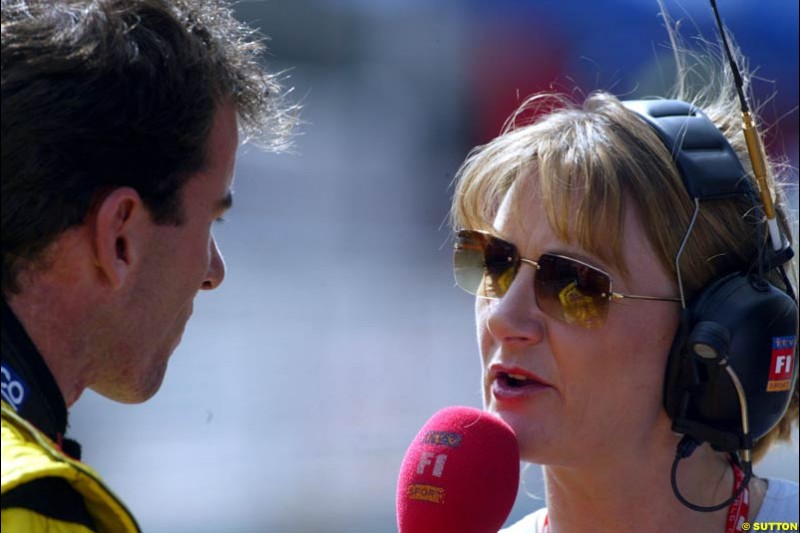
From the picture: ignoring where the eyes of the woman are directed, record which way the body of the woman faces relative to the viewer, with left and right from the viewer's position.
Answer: facing the viewer and to the left of the viewer

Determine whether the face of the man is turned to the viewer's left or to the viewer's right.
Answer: to the viewer's right

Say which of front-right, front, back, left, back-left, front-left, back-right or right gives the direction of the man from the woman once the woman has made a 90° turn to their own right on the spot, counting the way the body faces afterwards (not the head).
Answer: left
